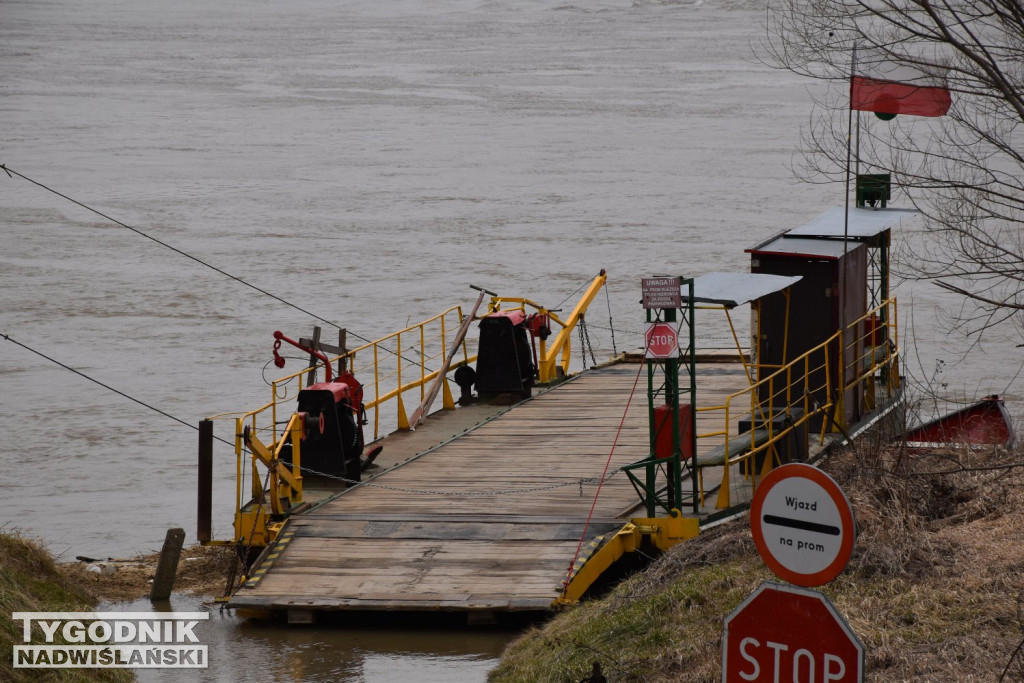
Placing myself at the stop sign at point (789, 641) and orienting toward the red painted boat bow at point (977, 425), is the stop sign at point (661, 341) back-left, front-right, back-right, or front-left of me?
front-left

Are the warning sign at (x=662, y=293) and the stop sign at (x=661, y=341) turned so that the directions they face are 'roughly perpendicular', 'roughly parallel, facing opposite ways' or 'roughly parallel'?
roughly parallel

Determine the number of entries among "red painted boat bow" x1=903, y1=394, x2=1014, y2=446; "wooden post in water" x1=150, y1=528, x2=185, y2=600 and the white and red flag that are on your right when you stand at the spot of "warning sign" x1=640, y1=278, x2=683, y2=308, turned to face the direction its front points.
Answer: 1

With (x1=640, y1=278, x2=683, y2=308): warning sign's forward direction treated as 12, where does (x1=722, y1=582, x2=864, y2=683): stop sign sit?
The stop sign is roughly at 12 o'clock from the warning sign.

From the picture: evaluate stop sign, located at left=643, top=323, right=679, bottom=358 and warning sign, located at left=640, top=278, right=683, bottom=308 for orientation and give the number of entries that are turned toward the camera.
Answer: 2

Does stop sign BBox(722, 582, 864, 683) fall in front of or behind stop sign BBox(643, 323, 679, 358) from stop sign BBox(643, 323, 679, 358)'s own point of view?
in front

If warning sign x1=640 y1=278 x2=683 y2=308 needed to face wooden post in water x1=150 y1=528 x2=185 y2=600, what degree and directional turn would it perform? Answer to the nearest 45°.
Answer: approximately 90° to its right

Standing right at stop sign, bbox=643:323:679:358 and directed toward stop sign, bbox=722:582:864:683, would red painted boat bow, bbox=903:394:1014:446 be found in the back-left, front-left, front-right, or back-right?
back-left

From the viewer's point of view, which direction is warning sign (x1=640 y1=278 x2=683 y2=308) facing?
toward the camera

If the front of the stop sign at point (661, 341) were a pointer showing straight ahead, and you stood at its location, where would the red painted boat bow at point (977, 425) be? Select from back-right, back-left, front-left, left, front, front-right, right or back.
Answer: back-left

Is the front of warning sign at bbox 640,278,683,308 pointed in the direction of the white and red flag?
no
